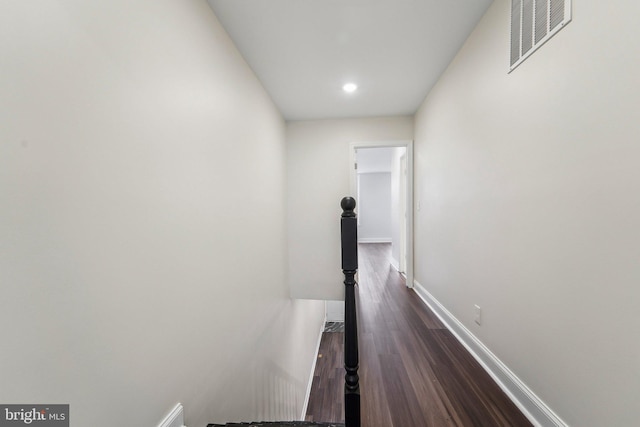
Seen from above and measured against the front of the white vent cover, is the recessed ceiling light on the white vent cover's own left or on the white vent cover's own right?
on the white vent cover's own right

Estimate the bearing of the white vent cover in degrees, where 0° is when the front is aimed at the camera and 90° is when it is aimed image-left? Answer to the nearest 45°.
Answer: approximately 45°
